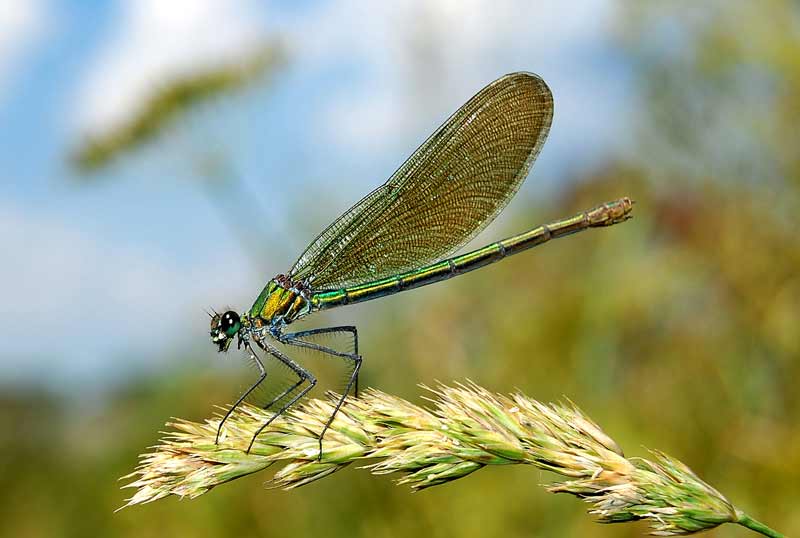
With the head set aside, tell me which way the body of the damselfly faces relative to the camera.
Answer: to the viewer's left
